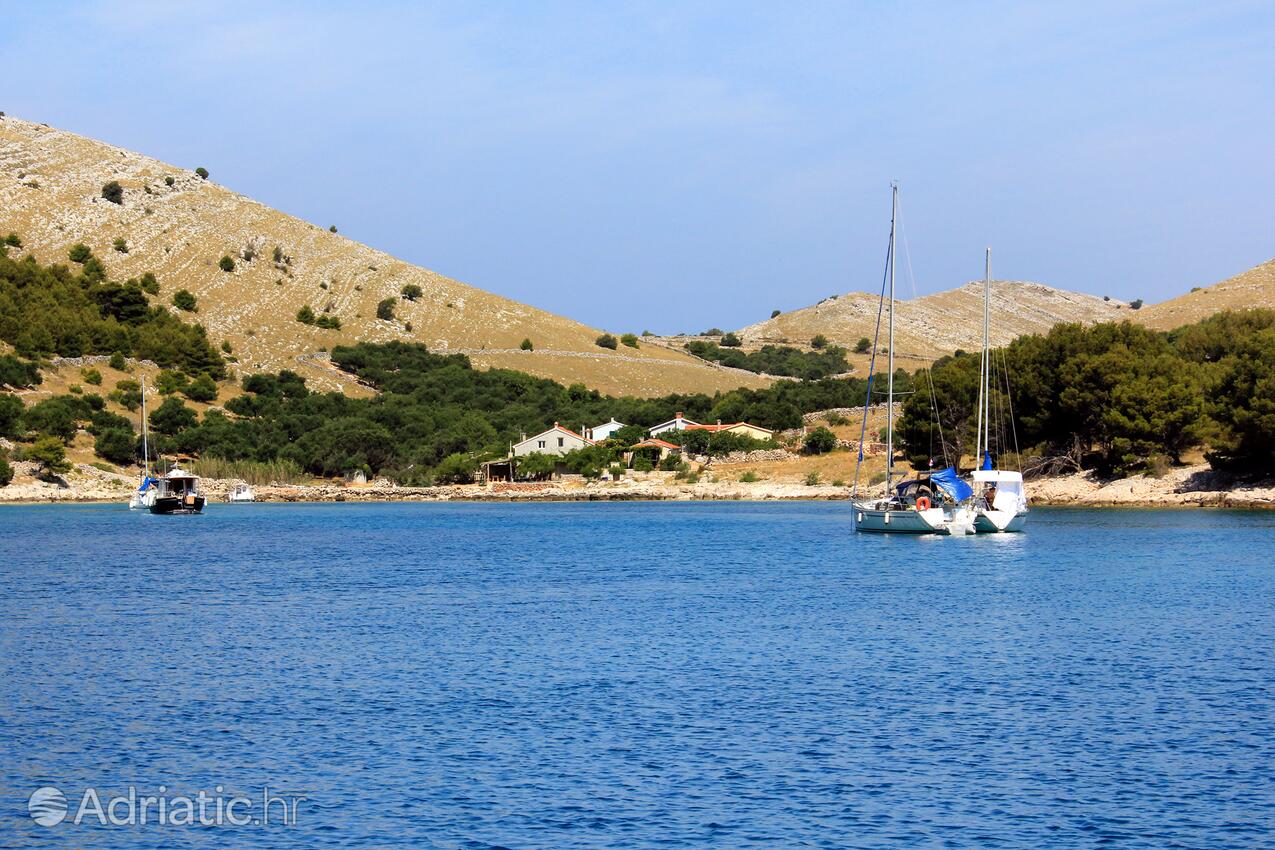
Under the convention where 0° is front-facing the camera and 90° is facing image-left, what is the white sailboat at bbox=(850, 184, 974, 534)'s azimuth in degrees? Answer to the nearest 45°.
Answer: approximately 135°
